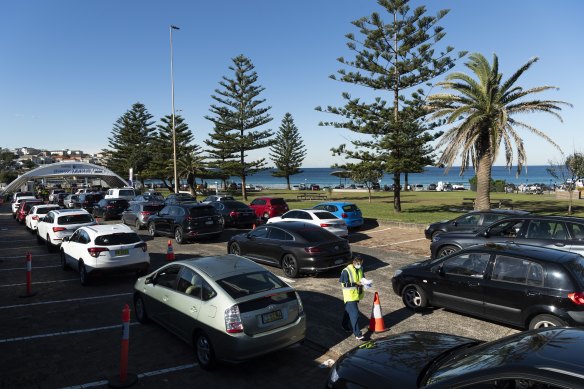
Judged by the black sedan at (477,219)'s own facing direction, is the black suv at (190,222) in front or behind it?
in front

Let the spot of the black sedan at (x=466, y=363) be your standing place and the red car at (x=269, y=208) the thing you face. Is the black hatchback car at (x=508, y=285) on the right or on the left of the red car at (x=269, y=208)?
right

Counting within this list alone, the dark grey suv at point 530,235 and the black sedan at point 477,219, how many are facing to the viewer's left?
2

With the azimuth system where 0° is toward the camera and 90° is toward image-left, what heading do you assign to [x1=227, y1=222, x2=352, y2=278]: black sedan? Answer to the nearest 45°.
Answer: approximately 135°

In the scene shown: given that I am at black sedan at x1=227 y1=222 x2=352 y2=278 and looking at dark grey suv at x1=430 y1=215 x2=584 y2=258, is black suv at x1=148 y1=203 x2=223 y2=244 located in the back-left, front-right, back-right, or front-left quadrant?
back-left

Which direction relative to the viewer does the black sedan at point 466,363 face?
to the viewer's left

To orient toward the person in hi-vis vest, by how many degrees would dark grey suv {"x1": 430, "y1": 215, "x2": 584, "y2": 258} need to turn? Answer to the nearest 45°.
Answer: approximately 45° to its left

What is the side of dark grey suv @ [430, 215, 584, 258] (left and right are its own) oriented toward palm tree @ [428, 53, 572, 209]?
right

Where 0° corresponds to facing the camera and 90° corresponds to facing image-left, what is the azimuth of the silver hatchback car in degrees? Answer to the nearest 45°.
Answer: approximately 135°

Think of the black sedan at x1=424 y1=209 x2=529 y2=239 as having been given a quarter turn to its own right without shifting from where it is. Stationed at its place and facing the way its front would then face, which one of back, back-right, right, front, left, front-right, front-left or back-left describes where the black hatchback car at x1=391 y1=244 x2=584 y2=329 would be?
back

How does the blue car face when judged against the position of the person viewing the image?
facing away from the viewer and to the left of the viewer

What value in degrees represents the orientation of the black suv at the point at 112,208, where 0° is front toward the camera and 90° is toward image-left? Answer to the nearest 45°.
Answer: approximately 135°

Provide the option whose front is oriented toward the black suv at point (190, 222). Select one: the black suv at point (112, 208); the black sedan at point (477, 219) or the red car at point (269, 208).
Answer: the black sedan

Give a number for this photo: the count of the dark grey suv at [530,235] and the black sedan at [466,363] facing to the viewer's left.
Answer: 2

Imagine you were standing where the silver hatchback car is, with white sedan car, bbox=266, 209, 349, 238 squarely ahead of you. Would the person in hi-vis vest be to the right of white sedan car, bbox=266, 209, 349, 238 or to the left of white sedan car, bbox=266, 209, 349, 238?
right
